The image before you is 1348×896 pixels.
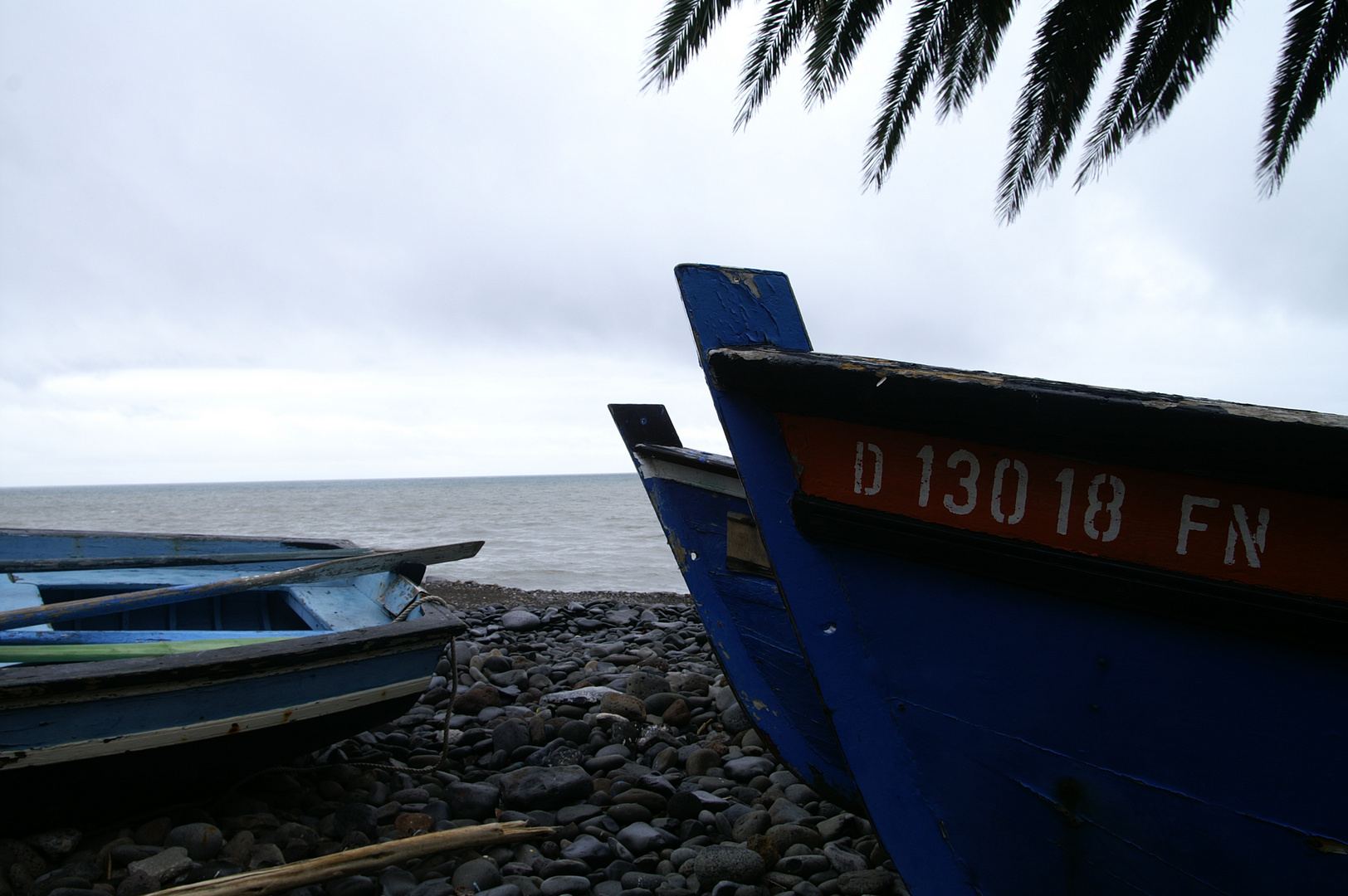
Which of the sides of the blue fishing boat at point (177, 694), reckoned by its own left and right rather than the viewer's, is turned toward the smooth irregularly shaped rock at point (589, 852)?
front

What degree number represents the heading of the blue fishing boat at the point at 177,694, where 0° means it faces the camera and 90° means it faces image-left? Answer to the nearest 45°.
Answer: approximately 270°

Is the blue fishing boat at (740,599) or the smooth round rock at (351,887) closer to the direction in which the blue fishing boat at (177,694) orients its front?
the blue fishing boat

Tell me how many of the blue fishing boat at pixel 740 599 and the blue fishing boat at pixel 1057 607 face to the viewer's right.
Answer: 0

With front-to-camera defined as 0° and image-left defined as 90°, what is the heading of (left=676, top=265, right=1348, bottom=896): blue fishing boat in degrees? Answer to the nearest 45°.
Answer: approximately 90°

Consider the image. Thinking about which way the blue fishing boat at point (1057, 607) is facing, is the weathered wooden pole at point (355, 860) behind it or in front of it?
in front

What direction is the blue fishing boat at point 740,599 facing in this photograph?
to the viewer's left
